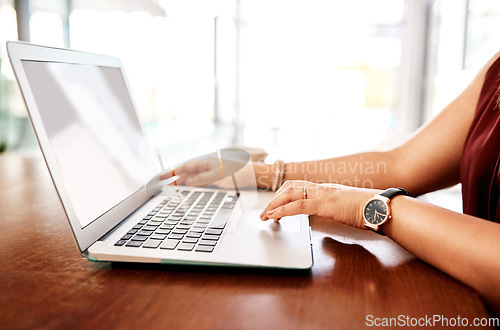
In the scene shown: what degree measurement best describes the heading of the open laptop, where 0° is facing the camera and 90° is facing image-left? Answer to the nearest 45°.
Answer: approximately 270°
